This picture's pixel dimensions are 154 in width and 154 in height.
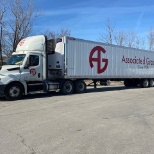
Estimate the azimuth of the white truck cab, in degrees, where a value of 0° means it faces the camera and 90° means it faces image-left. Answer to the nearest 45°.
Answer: approximately 45°

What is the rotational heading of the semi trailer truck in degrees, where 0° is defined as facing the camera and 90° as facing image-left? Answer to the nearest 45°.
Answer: approximately 45°
